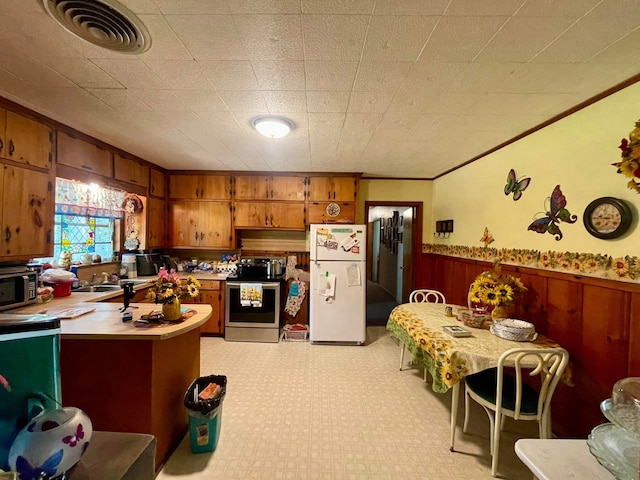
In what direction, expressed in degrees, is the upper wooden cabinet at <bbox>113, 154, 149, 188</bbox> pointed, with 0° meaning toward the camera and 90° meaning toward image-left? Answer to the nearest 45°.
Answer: approximately 315°

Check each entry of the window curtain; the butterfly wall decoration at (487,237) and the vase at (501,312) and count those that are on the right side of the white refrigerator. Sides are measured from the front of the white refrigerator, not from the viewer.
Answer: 1

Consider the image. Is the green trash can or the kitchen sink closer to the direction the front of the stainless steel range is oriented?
the green trash can

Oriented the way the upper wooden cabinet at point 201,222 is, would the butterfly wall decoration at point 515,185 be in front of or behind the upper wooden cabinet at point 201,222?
in front

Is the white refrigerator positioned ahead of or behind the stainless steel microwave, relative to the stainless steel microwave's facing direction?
ahead

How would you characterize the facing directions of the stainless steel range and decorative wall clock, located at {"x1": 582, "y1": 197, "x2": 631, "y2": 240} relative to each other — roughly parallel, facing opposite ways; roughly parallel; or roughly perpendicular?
roughly perpendicular

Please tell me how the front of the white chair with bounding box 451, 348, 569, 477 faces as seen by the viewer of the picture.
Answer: facing away from the viewer and to the left of the viewer

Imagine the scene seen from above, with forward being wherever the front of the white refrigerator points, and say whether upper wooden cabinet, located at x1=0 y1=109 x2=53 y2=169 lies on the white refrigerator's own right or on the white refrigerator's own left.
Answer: on the white refrigerator's own right

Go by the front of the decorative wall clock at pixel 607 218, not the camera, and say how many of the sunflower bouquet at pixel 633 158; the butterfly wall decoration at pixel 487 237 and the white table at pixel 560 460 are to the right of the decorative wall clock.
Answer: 1
